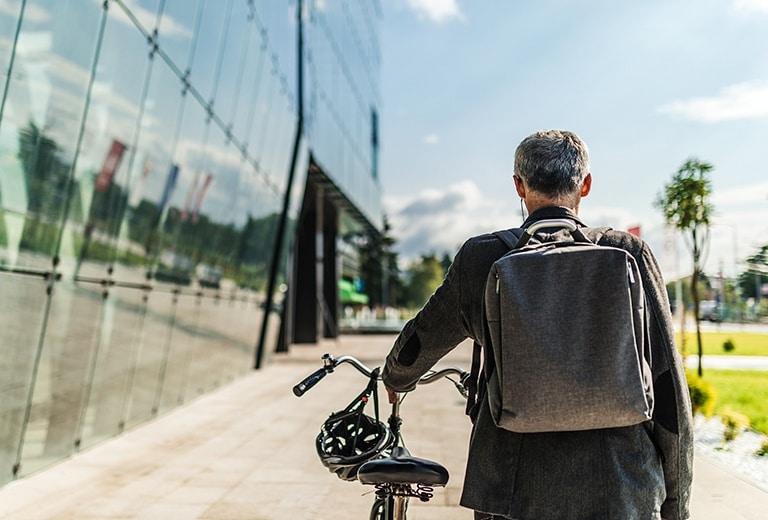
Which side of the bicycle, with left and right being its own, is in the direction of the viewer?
back

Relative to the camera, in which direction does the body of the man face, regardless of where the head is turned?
away from the camera

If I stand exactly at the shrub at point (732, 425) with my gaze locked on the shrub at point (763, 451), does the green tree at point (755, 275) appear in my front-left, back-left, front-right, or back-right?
back-left

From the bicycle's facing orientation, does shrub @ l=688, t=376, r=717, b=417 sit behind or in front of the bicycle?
in front

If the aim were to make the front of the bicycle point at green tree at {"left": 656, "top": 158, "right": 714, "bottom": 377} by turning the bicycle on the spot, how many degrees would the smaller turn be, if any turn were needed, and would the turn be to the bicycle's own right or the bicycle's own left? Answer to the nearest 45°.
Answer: approximately 45° to the bicycle's own right

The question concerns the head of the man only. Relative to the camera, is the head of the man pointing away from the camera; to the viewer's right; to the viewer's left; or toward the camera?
away from the camera

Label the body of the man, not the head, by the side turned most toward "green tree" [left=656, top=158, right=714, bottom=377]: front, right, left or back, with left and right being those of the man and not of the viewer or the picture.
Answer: front
